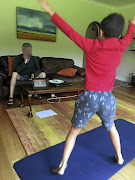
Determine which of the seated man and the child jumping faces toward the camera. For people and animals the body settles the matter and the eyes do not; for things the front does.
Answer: the seated man

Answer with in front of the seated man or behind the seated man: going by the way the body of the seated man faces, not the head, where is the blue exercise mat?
in front

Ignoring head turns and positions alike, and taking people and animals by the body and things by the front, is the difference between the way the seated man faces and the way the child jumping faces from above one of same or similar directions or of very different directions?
very different directions

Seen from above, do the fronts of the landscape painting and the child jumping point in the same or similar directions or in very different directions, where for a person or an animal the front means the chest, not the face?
very different directions

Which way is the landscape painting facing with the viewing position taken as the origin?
facing the viewer and to the right of the viewer

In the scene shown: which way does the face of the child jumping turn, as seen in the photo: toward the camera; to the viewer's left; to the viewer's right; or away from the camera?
away from the camera

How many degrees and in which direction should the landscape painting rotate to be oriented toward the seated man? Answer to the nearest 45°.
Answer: approximately 45° to its right

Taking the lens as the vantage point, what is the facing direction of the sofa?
facing the viewer

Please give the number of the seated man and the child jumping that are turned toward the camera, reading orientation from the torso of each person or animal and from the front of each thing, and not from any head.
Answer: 1

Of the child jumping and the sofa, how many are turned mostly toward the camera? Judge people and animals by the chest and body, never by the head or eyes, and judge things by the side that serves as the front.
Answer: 1

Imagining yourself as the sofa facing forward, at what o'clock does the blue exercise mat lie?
The blue exercise mat is roughly at 12 o'clock from the sofa.

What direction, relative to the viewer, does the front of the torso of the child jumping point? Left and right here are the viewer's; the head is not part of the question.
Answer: facing away from the viewer and to the left of the viewer

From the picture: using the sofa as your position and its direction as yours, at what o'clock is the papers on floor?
The papers on floor is roughly at 12 o'clock from the sofa.

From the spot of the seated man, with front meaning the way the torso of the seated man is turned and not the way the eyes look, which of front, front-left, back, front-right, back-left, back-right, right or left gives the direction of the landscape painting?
back
